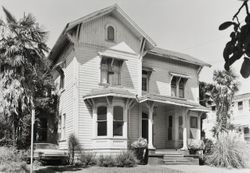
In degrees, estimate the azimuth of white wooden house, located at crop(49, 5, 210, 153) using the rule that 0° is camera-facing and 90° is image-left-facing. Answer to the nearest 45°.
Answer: approximately 315°

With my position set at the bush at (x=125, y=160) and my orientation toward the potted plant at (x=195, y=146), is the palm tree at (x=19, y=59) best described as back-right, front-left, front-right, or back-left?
back-left

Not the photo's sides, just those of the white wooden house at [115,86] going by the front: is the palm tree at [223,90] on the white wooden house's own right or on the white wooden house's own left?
on the white wooden house's own left
